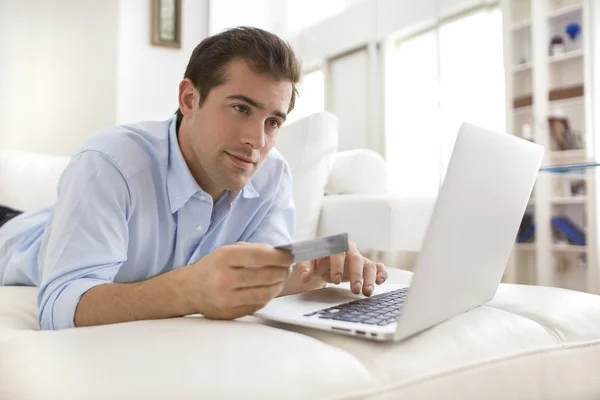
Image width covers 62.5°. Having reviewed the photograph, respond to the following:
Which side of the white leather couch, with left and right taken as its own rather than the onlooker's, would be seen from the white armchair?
back

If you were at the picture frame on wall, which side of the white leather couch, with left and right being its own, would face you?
back

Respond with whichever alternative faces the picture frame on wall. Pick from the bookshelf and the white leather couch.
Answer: the bookshelf

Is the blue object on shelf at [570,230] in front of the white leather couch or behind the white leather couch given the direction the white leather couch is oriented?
behind

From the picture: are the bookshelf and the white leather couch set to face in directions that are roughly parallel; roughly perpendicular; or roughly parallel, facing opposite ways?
roughly perpendicular

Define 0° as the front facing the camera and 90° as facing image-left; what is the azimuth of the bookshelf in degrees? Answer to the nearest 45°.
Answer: approximately 45°
